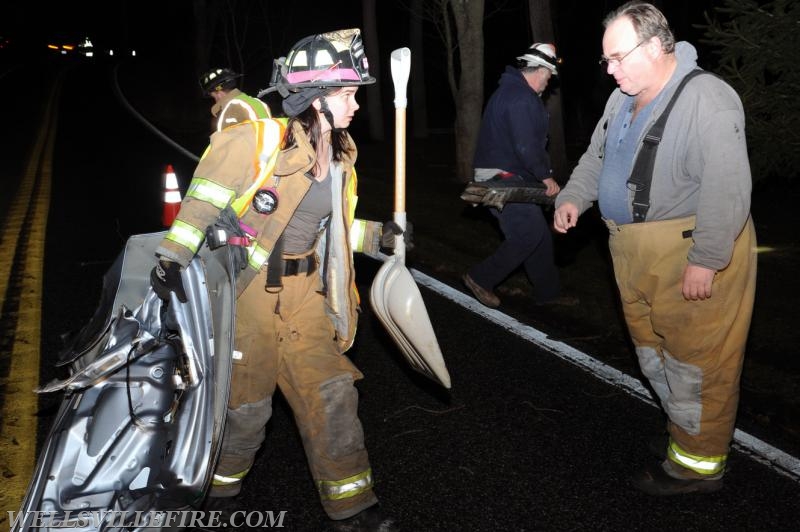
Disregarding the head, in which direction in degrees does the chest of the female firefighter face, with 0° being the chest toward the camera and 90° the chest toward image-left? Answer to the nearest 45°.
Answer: approximately 315°

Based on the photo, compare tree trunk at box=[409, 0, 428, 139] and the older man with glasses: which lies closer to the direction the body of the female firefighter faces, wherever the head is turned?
the older man with glasses

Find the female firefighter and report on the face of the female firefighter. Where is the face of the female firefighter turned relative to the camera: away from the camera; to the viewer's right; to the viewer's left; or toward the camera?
to the viewer's right

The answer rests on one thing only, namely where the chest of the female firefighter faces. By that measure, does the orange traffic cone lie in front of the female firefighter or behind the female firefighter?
behind

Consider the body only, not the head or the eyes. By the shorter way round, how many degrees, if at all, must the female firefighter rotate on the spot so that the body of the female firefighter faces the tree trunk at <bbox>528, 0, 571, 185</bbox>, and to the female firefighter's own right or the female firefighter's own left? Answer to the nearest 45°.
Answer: approximately 90° to the female firefighter's own left
